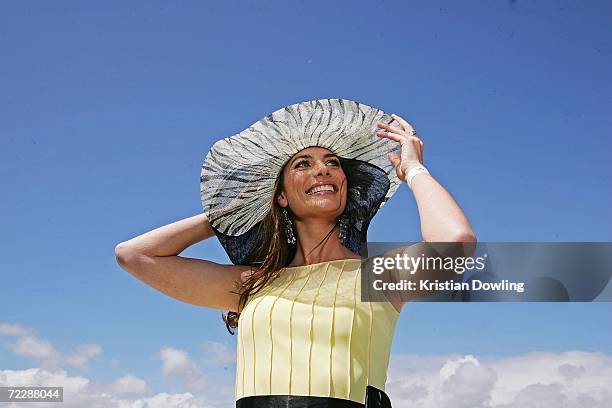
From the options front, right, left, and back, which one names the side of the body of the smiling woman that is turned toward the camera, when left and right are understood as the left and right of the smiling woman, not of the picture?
front
